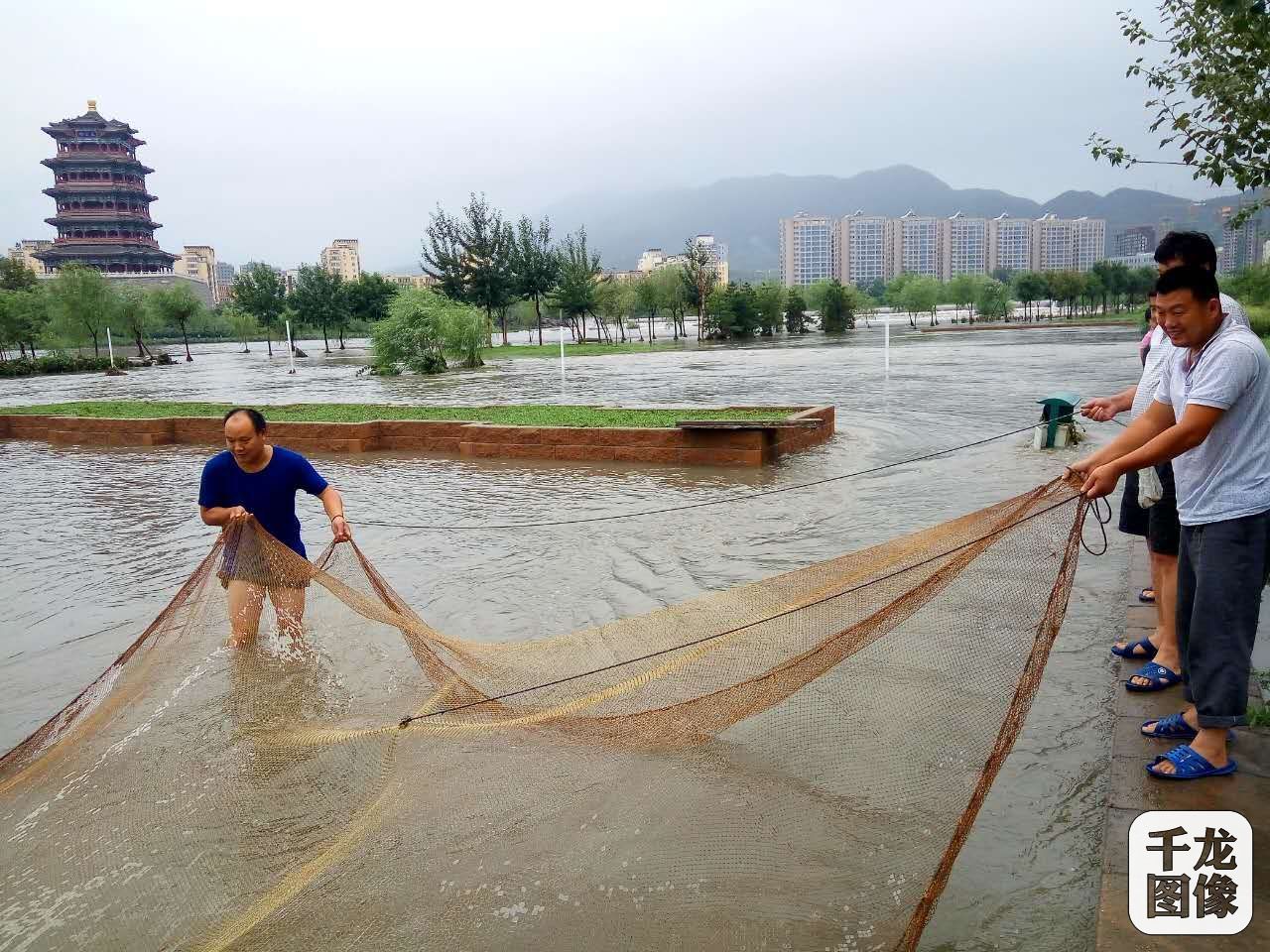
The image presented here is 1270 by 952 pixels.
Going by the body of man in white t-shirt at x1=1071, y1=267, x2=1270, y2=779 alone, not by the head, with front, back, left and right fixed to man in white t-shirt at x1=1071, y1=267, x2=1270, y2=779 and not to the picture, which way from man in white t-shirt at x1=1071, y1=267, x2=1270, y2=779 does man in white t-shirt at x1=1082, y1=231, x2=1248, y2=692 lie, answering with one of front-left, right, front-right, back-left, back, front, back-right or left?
right

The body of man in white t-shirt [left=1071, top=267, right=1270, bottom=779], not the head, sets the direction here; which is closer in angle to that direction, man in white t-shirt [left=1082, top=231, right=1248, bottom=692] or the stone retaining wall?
the stone retaining wall

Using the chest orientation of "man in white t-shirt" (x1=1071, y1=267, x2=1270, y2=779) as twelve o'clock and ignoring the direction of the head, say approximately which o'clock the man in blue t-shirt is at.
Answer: The man in blue t-shirt is roughly at 12 o'clock from the man in white t-shirt.

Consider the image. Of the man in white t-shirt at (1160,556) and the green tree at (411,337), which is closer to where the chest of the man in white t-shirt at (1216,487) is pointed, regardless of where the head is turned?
the green tree

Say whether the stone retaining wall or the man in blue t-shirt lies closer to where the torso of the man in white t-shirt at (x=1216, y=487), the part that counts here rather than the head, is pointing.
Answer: the man in blue t-shirt

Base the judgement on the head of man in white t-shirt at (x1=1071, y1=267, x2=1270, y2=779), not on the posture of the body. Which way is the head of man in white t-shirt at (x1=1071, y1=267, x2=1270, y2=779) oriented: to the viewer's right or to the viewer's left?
to the viewer's left

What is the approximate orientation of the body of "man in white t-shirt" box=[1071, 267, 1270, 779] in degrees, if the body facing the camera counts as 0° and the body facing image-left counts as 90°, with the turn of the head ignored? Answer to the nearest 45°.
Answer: approximately 90°

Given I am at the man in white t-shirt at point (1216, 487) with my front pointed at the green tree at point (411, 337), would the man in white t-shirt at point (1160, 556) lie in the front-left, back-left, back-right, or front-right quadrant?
front-right

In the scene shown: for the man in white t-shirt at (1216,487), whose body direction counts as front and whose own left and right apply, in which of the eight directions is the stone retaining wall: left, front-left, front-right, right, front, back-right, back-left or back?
front-right

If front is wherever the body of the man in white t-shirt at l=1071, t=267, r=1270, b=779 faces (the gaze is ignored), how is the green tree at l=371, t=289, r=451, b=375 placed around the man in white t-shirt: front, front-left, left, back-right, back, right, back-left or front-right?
front-right

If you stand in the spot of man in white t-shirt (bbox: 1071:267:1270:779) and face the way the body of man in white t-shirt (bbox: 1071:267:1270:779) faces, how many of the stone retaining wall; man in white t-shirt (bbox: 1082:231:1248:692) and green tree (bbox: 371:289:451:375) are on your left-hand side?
0
